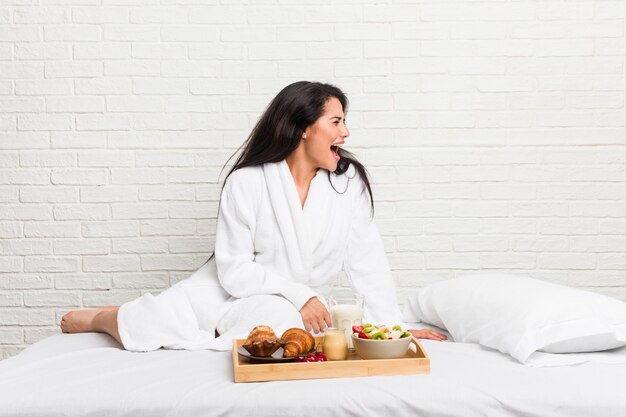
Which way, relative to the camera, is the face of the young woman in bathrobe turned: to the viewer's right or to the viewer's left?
to the viewer's right

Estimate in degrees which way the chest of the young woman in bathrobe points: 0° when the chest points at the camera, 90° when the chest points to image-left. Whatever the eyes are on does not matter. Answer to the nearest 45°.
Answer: approximately 315°
